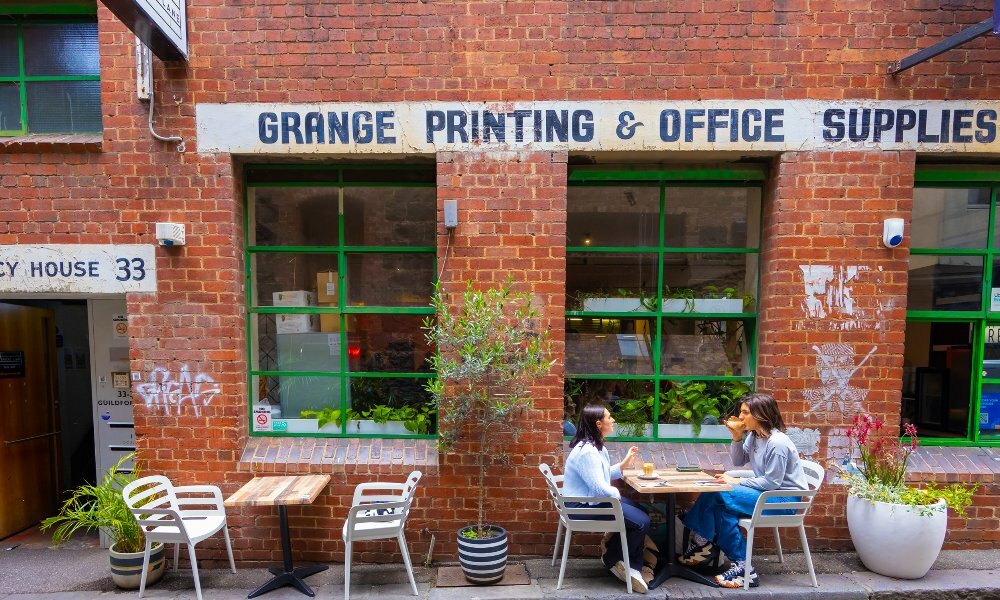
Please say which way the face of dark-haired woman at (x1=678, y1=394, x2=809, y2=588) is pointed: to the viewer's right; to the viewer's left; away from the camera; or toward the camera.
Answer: to the viewer's left

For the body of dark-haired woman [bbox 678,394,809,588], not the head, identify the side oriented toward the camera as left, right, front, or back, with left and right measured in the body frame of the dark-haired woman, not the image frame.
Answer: left

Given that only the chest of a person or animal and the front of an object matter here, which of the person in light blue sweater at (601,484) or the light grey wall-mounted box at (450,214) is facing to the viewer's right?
the person in light blue sweater

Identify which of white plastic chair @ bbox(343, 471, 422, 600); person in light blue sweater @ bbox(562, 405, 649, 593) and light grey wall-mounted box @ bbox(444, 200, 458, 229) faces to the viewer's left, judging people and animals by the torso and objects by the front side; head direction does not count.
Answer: the white plastic chair

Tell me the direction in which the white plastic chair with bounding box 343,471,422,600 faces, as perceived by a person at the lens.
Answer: facing to the left of the viewer

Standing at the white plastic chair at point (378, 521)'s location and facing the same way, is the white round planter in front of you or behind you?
behind

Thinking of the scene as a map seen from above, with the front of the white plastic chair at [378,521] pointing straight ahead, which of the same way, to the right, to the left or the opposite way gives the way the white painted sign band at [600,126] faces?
to the left

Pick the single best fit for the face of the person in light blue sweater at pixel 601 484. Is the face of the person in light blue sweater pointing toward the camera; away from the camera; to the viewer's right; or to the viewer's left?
to the viewer's right

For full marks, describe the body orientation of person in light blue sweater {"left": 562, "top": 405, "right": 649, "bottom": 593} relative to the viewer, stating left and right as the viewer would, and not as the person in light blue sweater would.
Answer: facing to the right of the viewer

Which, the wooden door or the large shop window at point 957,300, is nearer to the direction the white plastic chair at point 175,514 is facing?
the large shop window

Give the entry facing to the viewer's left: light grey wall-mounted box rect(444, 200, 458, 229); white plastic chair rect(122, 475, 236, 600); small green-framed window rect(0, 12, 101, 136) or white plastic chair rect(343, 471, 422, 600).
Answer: white plastic chair rect(343, 471, 422, 600)

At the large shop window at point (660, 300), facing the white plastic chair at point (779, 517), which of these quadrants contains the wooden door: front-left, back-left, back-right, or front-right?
back-right
